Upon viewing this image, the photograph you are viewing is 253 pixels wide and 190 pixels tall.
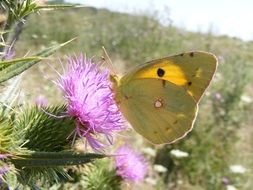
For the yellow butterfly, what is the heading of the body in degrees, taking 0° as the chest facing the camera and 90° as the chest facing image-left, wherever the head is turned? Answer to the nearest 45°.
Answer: approximately 90°

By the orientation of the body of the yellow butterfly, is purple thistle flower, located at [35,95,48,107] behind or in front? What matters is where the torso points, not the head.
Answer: in front
